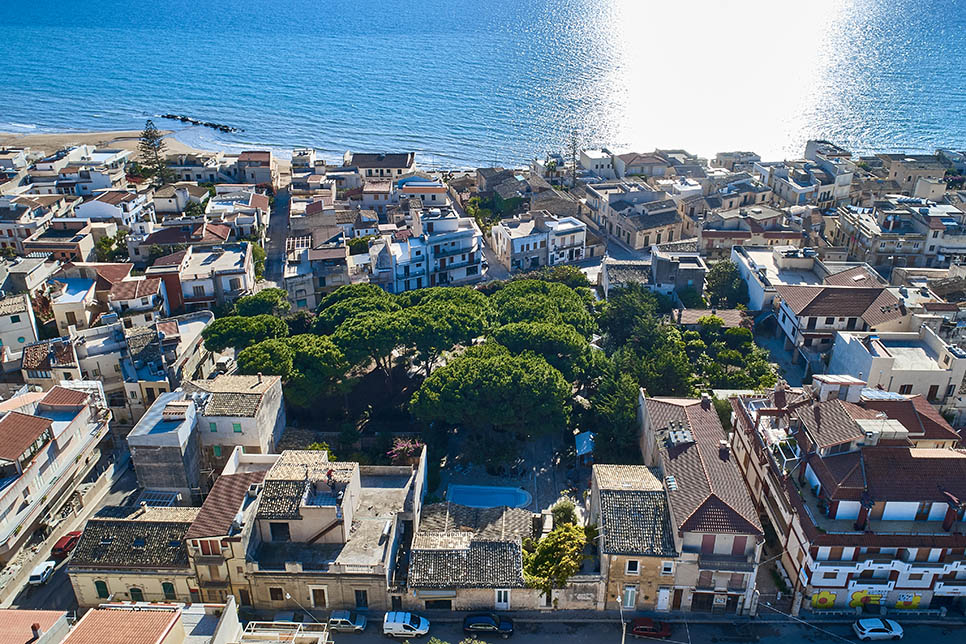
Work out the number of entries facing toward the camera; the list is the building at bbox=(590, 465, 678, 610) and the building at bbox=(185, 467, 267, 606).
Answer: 2

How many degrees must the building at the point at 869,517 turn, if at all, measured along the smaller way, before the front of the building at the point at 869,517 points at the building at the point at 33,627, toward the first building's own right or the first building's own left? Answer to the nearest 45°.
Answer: approximately 45° to the first building's own right

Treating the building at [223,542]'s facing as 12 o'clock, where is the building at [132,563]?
the building at [132,563] is roughly at 4 o'clock from the building at [223,542].

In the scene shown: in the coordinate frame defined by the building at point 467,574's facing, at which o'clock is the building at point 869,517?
the building at point 869,517 is roughly at 9 o'clock from the building at point 467,574.

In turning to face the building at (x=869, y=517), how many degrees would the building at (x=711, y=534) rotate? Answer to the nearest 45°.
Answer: approximately 135° to its left

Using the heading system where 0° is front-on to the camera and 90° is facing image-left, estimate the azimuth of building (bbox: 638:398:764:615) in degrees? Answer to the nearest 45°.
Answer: approximately 0°

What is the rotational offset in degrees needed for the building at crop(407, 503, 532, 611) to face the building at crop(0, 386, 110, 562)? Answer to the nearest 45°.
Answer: approximately 90° to its right

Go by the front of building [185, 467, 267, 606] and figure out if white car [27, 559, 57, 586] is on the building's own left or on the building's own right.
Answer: on the building's own right

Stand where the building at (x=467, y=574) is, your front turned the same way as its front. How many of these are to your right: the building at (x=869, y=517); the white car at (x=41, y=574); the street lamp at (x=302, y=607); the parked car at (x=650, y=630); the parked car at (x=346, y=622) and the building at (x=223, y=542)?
4
